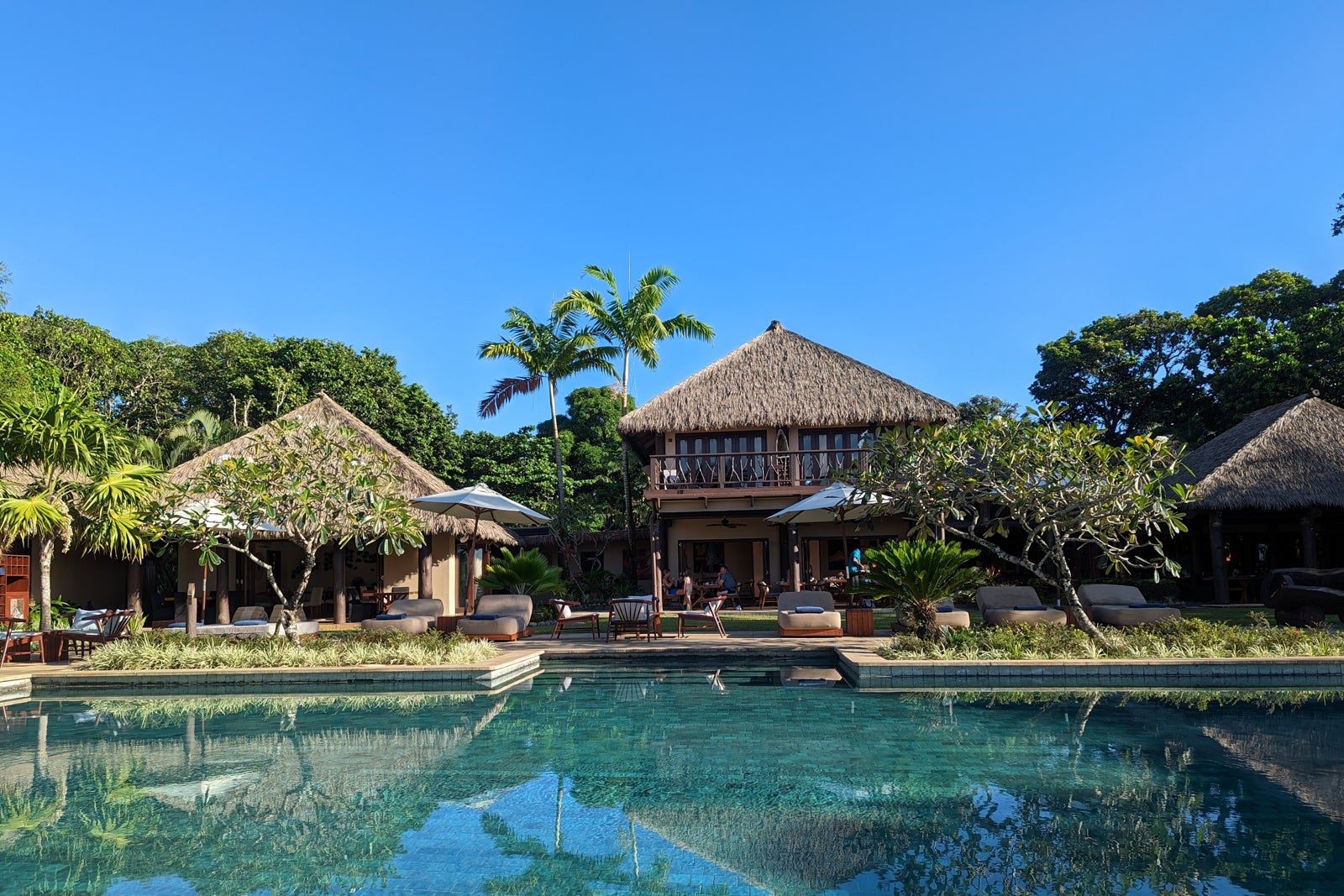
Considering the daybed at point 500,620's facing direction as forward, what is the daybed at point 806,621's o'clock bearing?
the daybed at point 806,621 is roughly at 8 o'clock from the daybed at point 500,620.

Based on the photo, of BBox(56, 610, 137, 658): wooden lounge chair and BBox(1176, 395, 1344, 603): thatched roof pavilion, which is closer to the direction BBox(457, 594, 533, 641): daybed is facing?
the wooden lounge chair

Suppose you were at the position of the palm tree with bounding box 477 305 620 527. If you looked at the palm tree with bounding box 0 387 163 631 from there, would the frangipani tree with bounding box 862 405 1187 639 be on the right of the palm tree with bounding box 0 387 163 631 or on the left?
left

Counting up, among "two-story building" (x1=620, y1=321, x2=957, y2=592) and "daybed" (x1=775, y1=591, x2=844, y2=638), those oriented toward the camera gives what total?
2

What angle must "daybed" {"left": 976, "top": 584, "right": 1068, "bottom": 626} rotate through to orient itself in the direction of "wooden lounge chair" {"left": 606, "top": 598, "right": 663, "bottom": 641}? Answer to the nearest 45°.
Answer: approximately 135° to its right

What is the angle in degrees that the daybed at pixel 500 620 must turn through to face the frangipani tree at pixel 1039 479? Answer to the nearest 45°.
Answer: approximately 90° to its left
